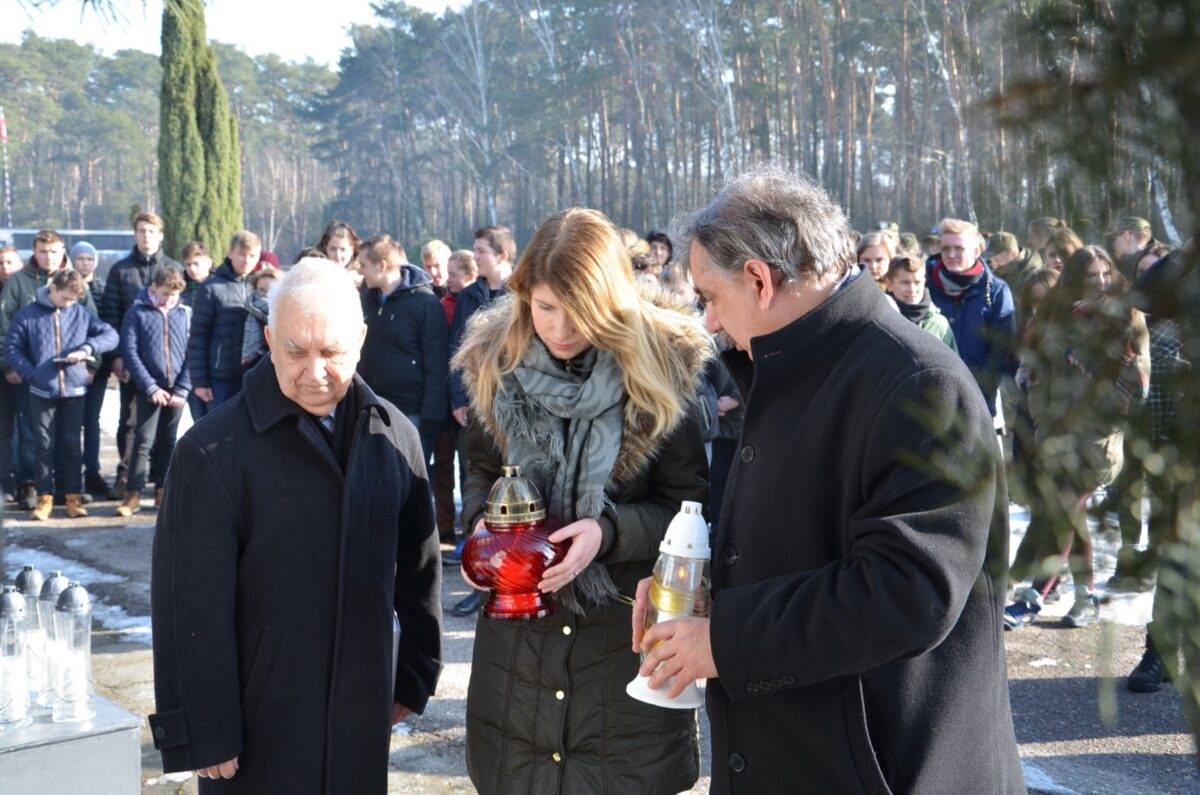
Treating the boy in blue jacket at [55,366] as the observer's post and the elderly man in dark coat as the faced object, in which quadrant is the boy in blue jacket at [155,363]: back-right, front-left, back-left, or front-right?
front-left

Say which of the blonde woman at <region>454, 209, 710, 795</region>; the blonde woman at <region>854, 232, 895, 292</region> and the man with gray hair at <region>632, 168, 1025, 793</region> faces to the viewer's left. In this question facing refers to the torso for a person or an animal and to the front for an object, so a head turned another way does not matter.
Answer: the man with gray hair

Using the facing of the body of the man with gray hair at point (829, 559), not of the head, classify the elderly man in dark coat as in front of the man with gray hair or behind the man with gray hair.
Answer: in front

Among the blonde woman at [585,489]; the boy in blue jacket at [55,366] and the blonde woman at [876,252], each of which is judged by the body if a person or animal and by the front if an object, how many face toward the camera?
3

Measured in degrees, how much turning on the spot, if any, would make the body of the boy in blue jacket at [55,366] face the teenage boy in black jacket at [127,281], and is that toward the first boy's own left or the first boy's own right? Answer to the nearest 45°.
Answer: approximately 135° to the first boy's own left

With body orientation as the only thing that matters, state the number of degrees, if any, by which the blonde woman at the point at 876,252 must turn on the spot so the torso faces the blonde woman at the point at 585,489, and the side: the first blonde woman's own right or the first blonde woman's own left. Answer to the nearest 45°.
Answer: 0° — they already face them

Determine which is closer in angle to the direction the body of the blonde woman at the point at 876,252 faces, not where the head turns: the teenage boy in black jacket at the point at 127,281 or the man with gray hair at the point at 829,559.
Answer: the man with gray hair

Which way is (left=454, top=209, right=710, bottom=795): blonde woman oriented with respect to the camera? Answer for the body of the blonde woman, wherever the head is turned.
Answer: toward the camera

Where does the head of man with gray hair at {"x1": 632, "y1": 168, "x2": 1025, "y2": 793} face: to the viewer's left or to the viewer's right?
to the viewer's left

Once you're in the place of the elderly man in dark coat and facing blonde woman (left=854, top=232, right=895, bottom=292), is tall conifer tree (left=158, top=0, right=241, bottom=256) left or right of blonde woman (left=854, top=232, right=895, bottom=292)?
left

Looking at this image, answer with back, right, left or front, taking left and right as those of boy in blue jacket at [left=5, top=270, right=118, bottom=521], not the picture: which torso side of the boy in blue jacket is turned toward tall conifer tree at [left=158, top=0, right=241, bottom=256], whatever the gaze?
back

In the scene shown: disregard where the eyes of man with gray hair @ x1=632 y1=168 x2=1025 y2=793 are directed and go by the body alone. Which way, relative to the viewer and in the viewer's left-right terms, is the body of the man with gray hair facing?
facing to the left of the viewer

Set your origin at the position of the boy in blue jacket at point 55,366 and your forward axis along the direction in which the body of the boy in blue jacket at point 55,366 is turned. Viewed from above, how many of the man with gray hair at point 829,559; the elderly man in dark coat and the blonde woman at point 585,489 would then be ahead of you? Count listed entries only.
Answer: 3

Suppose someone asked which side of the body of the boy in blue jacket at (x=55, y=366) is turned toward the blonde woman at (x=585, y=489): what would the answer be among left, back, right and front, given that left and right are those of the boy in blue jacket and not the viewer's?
front

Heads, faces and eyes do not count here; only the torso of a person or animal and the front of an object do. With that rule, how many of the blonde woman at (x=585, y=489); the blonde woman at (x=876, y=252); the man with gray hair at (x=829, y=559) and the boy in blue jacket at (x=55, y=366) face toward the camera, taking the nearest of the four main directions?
3

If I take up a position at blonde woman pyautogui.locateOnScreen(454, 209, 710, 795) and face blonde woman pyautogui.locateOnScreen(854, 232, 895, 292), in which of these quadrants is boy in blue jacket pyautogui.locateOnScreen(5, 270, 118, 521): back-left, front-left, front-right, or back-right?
front-left

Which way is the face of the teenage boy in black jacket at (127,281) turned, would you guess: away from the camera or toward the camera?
toward the camera
